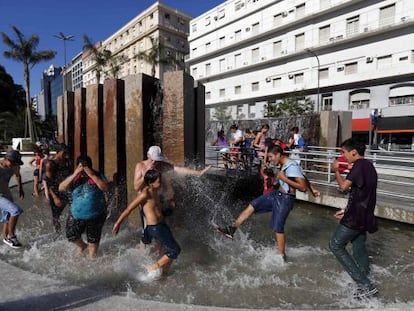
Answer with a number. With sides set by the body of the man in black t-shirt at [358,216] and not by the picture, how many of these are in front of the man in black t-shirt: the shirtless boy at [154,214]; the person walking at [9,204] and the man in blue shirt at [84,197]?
3

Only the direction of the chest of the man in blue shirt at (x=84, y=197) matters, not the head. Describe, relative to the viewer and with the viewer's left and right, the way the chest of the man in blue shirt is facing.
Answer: facing the viewer

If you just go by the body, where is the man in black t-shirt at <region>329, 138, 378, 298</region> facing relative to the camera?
to the viewer's left

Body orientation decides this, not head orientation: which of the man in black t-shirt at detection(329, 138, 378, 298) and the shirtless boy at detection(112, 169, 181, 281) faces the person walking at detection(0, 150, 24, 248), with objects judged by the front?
the man in black t-shirt

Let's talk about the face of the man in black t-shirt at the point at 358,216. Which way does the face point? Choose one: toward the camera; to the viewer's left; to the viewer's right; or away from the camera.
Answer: to the viewer's left

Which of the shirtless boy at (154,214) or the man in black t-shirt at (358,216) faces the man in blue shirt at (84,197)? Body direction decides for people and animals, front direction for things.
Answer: the man in black t-shirt

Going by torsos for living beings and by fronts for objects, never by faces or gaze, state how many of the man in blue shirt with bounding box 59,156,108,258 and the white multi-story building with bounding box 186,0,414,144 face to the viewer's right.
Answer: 0

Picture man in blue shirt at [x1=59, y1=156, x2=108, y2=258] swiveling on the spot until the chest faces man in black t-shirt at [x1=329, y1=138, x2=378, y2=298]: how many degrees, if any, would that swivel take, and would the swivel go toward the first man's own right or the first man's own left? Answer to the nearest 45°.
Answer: approximately 45° to the first man's own left

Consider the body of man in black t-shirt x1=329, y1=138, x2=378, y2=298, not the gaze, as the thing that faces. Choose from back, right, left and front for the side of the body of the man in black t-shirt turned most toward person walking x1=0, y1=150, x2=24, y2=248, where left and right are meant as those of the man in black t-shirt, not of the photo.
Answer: front

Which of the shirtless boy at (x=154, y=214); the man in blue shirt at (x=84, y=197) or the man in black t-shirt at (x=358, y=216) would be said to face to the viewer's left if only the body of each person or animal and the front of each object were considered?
the man in black t-shirt

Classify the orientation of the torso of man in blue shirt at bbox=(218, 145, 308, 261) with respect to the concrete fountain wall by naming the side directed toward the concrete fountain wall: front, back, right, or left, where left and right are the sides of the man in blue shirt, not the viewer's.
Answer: front

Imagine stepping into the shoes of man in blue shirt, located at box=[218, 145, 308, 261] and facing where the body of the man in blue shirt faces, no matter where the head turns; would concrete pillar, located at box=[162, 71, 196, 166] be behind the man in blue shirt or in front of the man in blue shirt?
in front

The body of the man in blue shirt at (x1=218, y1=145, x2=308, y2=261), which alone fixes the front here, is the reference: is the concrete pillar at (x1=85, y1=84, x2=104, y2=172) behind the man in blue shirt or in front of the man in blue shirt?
in front

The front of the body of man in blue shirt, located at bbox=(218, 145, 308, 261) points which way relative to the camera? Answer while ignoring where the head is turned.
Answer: to the viewer's left

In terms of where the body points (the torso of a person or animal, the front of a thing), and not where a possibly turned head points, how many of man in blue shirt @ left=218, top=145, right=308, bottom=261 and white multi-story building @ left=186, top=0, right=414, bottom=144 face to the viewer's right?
0

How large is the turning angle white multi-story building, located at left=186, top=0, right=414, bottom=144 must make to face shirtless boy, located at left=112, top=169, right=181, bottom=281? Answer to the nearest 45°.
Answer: approximately 45° to its left
